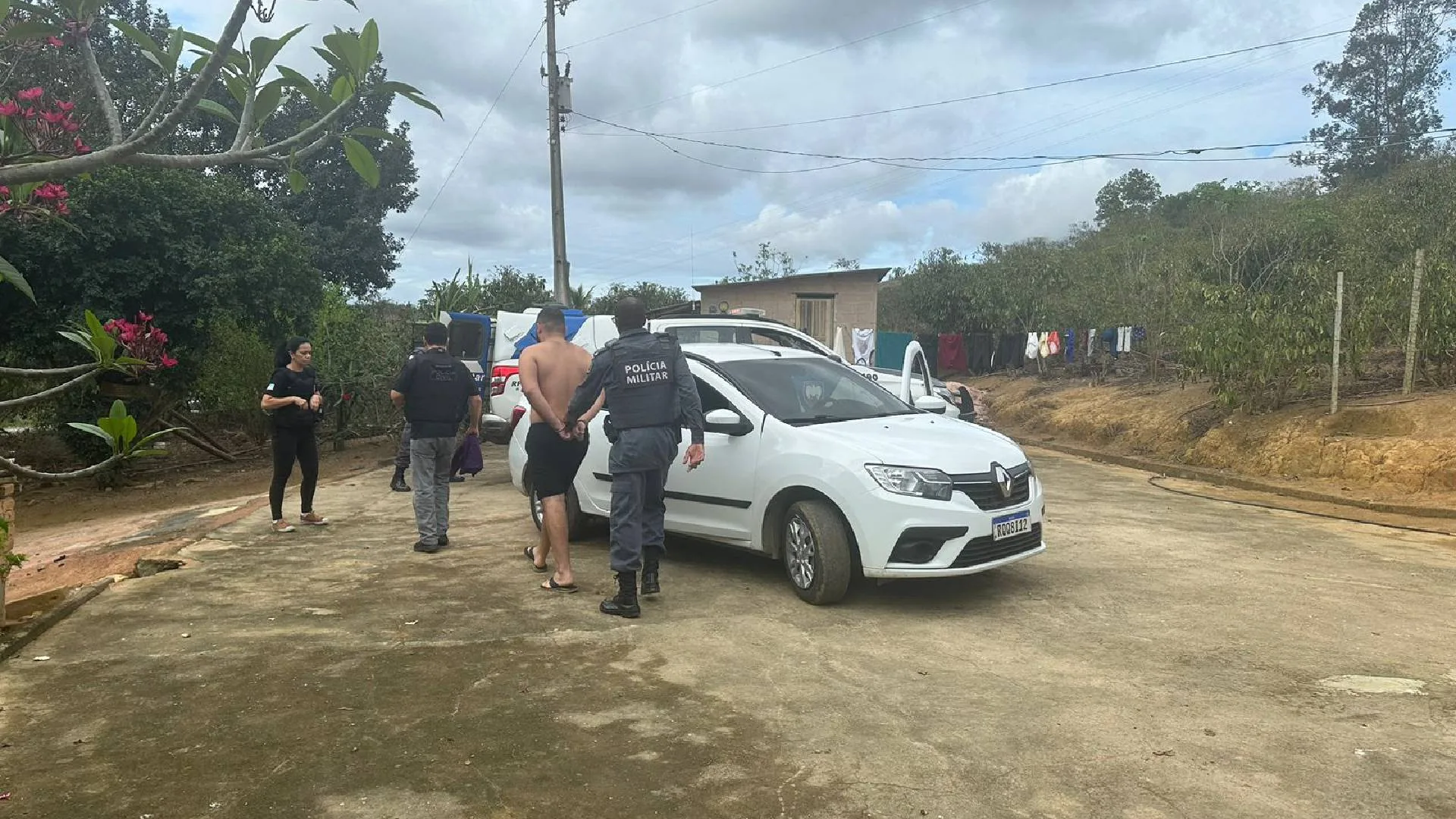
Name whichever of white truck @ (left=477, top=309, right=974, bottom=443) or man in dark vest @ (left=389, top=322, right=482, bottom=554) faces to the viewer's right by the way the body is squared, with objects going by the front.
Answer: the white truck

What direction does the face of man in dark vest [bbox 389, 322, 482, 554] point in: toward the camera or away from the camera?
away from the camera

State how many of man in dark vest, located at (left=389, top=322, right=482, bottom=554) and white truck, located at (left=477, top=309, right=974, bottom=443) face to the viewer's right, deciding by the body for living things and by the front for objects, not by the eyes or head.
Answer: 1

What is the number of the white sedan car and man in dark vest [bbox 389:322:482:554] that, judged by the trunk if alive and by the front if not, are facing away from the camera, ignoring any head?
1

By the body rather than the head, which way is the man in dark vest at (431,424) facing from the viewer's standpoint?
away from the camera

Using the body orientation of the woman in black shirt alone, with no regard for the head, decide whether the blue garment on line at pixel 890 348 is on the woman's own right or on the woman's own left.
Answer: on the woman's own left

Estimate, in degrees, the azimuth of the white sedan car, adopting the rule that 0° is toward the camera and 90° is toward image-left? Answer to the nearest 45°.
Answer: approximately 315°

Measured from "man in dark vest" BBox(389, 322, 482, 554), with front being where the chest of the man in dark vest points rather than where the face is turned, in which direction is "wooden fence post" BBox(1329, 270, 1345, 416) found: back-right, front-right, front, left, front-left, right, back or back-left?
right

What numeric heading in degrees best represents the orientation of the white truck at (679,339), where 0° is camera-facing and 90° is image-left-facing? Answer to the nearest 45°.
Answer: approximately 270°

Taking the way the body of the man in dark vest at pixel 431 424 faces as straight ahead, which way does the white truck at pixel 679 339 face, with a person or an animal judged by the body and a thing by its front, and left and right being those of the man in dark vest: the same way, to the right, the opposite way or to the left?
to the right

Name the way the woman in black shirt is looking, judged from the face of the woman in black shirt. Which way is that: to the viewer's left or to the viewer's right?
to the viewer's right

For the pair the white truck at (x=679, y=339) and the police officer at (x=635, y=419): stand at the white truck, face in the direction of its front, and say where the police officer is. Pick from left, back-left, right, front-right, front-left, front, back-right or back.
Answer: right

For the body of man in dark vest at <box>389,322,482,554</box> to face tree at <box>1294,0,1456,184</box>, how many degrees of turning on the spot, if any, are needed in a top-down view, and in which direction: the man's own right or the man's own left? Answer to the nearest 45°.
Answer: approximately 45° to the man's own right
